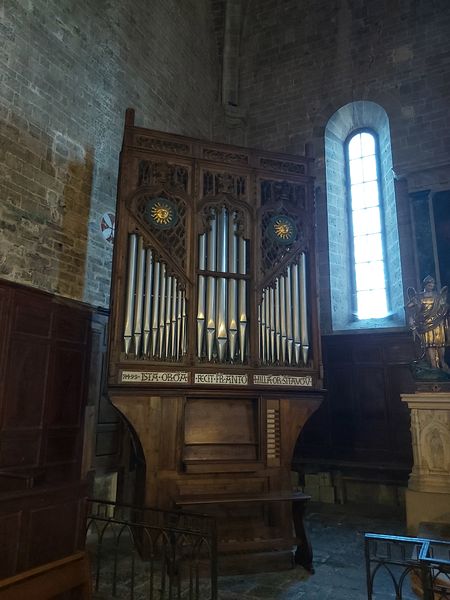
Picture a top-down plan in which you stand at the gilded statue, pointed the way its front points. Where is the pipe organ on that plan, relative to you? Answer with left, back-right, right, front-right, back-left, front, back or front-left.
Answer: front-right

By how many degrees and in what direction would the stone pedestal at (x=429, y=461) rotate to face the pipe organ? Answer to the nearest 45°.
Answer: approximately 45° to its right

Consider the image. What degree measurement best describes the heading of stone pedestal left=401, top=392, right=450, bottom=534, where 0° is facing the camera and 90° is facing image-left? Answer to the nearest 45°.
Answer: approximately 0°

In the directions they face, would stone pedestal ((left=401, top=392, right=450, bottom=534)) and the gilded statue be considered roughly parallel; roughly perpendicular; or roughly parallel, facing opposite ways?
roughly parallel

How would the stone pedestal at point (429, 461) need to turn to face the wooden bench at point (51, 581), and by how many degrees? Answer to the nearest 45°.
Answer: approximately 45° to its right

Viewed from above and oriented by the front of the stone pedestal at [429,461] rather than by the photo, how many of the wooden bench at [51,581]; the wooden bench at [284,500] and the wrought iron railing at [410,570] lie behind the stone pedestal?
0

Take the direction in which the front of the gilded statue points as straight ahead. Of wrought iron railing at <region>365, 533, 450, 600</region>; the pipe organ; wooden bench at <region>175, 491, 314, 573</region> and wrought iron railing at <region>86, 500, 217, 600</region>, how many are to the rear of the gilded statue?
0

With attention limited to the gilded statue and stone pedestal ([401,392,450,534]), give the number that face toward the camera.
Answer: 2

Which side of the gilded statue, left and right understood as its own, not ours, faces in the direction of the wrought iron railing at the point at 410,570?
front

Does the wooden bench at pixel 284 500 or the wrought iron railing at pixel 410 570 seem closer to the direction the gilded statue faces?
the wrought iron railing

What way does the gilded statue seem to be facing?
toward the camera
